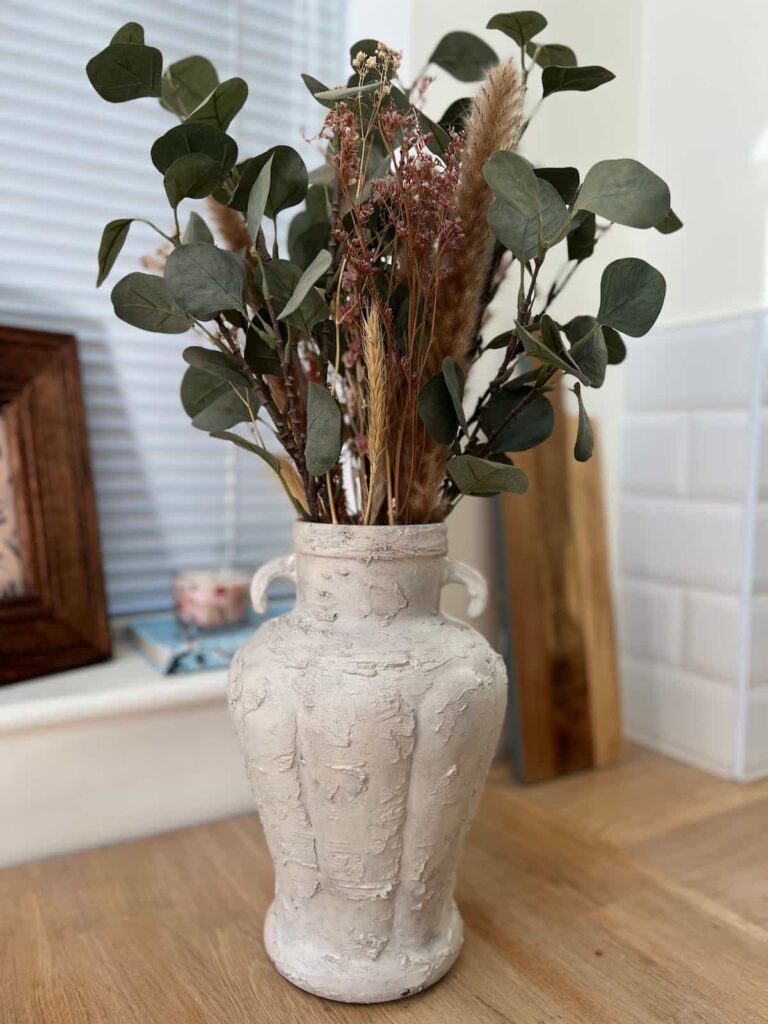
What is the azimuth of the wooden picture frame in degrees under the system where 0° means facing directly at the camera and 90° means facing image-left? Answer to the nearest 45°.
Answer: approximately 315°
